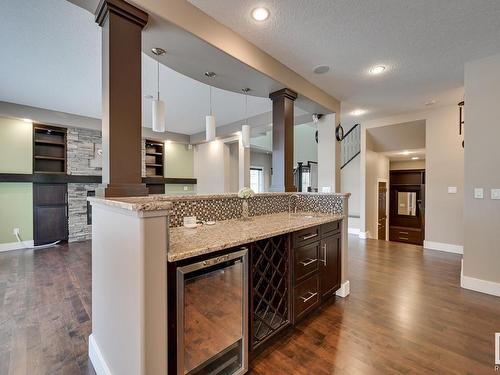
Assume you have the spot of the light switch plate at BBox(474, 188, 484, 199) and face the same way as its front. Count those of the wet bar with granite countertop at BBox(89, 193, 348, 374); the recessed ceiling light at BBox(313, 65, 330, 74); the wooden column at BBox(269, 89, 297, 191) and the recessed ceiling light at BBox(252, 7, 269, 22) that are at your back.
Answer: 0

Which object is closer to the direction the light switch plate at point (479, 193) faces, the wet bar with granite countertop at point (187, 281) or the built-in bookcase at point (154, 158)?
the wet bar with granite countertop

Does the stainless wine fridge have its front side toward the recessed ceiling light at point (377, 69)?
no

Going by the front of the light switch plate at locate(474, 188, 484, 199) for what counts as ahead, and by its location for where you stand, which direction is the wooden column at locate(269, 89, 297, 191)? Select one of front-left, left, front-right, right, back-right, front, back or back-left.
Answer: front-right

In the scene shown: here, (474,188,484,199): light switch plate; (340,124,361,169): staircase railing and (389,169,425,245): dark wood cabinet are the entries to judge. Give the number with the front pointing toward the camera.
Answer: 2

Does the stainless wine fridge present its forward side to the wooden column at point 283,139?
no

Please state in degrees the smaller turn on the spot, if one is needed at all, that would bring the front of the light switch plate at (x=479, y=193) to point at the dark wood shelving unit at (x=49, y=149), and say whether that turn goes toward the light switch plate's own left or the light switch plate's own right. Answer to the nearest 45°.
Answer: approximately 45° to the light switch plate's own right

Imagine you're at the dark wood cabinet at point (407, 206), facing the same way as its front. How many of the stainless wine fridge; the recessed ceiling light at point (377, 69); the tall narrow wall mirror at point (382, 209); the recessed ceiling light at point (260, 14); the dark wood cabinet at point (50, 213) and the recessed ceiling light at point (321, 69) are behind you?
0

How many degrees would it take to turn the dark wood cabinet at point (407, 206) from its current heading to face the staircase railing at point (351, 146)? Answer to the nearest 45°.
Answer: approximately 45° to its right

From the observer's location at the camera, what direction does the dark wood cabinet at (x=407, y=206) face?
facing the viewer

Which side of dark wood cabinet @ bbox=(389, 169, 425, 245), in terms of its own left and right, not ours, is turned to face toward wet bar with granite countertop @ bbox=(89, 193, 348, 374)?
front

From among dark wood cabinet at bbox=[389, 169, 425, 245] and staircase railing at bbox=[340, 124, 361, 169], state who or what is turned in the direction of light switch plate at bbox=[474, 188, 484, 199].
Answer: the dark wood cabinet

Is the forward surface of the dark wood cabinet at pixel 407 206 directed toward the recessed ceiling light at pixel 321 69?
yes

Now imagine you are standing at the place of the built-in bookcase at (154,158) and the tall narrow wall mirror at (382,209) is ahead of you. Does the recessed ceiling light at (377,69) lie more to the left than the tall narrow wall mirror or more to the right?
right
